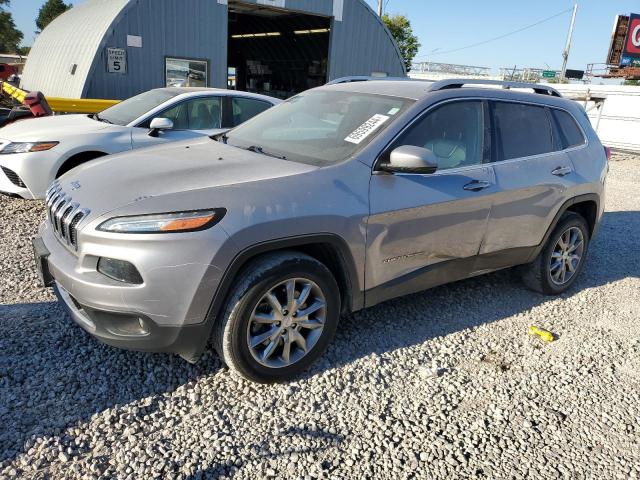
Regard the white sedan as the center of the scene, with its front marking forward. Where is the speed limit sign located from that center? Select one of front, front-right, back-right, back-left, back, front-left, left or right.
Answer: back-right

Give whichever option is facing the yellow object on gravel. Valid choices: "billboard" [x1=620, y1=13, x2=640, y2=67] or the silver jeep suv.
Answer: the billboard

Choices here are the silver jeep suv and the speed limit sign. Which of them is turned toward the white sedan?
the speed limit sign

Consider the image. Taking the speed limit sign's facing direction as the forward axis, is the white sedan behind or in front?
in front

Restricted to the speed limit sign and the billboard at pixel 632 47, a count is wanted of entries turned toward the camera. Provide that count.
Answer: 2

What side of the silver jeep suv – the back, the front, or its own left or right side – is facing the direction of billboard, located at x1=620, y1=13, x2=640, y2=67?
back

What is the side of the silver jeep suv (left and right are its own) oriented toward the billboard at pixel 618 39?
back

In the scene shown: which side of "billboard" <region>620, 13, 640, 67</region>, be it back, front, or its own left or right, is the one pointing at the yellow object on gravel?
front

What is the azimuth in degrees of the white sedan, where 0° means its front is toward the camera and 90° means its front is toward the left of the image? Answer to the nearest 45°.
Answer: approximately 45°

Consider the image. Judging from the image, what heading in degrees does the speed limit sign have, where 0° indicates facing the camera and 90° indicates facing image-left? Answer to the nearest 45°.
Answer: approximately 0°

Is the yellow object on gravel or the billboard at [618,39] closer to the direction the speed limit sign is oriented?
the yellow object on gravel

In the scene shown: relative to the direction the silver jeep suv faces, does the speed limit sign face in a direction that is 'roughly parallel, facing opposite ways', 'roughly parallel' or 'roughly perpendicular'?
roughly perpendicular
